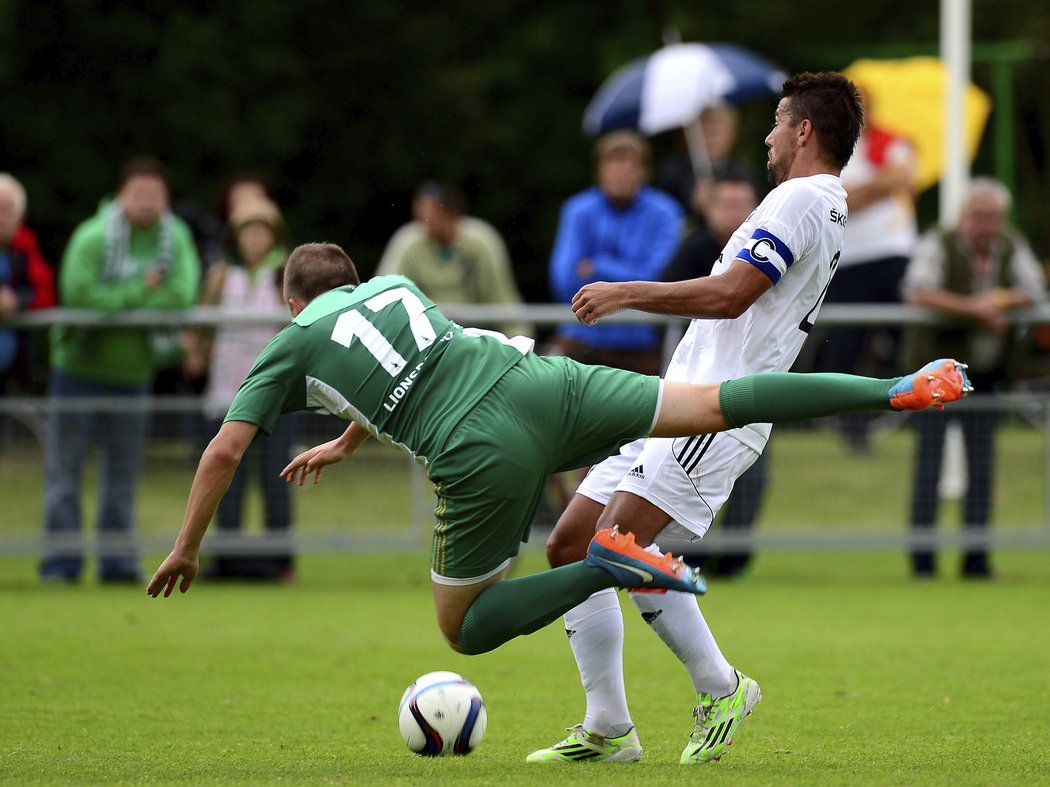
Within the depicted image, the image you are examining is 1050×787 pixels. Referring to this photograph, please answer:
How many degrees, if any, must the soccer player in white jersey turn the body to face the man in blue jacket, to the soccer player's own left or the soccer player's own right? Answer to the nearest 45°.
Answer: approximately 90° to the soccer player's own right

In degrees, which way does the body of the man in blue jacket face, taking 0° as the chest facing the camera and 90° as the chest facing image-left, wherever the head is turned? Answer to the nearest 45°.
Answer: approximately 0°

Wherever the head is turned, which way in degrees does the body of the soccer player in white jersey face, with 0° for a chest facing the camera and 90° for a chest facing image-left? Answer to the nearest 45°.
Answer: approximately 90°

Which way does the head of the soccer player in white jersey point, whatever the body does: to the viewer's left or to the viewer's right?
to the viewer's left

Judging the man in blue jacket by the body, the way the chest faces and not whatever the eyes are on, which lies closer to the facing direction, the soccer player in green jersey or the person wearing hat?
the soccer player in green jersey

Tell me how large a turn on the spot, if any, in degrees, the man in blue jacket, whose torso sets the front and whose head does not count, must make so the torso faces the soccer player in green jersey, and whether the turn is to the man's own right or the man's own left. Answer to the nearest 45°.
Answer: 0° — they already face them

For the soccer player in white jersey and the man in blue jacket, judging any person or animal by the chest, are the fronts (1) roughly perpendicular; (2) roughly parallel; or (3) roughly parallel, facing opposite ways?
roughly perpendicular

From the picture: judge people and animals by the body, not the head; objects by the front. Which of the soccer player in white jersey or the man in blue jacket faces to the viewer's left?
the soccer player in white jersey

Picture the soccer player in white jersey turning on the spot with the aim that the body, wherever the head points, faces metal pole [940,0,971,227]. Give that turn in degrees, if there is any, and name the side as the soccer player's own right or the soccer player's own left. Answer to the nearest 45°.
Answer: approximately 90° to the soccer player's own right
